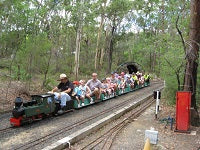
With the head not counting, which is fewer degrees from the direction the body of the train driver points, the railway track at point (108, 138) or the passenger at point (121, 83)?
the railway track

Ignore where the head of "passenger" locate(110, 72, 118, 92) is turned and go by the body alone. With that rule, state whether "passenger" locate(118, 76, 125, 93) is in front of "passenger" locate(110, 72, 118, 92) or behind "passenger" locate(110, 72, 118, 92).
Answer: behind

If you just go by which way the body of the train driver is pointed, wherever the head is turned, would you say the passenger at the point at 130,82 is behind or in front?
behind

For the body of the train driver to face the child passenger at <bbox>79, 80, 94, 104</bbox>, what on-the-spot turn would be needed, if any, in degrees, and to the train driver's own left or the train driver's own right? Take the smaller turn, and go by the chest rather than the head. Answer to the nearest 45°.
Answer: approximately 180°

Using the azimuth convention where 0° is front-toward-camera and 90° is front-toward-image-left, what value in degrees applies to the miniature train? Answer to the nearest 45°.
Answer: approximately 45°

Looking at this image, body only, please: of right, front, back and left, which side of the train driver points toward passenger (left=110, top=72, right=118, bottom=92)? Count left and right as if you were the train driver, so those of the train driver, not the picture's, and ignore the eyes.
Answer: back

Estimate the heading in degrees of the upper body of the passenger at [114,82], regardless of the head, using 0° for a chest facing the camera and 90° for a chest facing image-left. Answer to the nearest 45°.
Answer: approximately 45°

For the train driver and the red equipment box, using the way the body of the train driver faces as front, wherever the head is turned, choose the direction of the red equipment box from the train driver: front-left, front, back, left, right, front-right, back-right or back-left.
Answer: left

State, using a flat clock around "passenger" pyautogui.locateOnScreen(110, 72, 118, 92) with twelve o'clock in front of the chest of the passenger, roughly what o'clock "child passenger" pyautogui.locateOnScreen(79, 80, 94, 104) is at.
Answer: The child passenger is roughly at 11 o'clock from the passenger.

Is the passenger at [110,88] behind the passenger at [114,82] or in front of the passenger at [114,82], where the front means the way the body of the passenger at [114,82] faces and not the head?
in front

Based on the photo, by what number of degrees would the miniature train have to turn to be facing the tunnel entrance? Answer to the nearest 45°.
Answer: approximately 135° to its right
